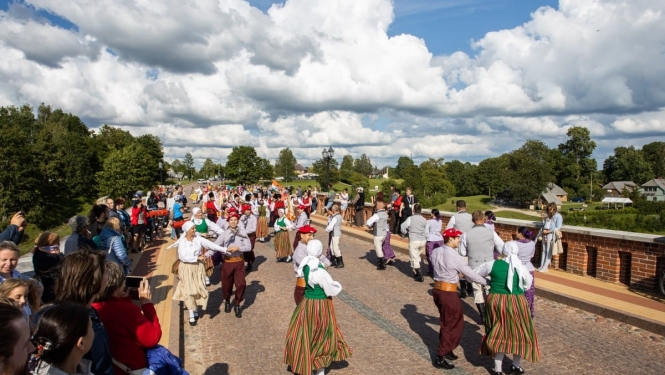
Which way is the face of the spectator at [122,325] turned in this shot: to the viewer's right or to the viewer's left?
to the viewer's right

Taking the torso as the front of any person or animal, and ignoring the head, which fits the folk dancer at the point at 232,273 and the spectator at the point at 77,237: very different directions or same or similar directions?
very different directions

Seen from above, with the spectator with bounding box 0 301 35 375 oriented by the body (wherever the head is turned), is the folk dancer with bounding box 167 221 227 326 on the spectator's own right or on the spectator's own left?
on the spectator's own left

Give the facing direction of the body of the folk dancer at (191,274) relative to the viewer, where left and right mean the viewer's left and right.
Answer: facing the viewer

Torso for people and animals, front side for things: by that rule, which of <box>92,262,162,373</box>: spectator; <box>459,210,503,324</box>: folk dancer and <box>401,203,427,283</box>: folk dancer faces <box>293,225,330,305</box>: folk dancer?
the spectator

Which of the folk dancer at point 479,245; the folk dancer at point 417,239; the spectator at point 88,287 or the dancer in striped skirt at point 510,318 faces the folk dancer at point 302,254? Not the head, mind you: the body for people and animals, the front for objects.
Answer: the spectator

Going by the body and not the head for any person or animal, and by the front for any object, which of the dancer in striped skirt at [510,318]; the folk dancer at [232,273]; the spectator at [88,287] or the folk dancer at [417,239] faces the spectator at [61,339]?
the folk dancer at [232,273]

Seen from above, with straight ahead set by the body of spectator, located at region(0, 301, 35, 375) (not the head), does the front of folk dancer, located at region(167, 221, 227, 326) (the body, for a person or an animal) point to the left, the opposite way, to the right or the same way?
to the right

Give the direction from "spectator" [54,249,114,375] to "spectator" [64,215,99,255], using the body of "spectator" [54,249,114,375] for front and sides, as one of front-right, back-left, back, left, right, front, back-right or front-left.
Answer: front-left

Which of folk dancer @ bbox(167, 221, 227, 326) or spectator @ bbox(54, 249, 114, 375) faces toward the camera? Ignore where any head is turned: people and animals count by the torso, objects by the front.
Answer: the folk dancer
